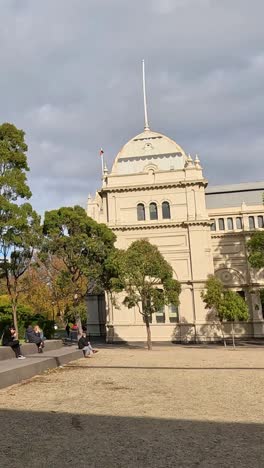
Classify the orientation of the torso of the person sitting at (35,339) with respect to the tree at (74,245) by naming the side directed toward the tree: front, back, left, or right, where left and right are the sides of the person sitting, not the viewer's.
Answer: left

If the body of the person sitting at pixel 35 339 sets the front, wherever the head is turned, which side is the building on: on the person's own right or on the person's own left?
on the person's own left

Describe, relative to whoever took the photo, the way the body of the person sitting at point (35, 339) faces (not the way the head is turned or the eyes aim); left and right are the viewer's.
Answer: facing to the right of the viewer

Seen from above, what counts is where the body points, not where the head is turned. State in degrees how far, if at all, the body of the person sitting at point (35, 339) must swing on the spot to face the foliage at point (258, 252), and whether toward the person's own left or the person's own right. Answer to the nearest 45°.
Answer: approximately 45° to the person's own left

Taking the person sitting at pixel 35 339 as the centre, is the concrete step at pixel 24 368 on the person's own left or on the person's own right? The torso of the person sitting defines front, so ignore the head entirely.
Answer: on the person's own right

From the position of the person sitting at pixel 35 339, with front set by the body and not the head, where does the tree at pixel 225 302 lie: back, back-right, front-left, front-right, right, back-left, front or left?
front-left

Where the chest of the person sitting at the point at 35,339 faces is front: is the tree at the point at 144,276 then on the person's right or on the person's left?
on the person's left
